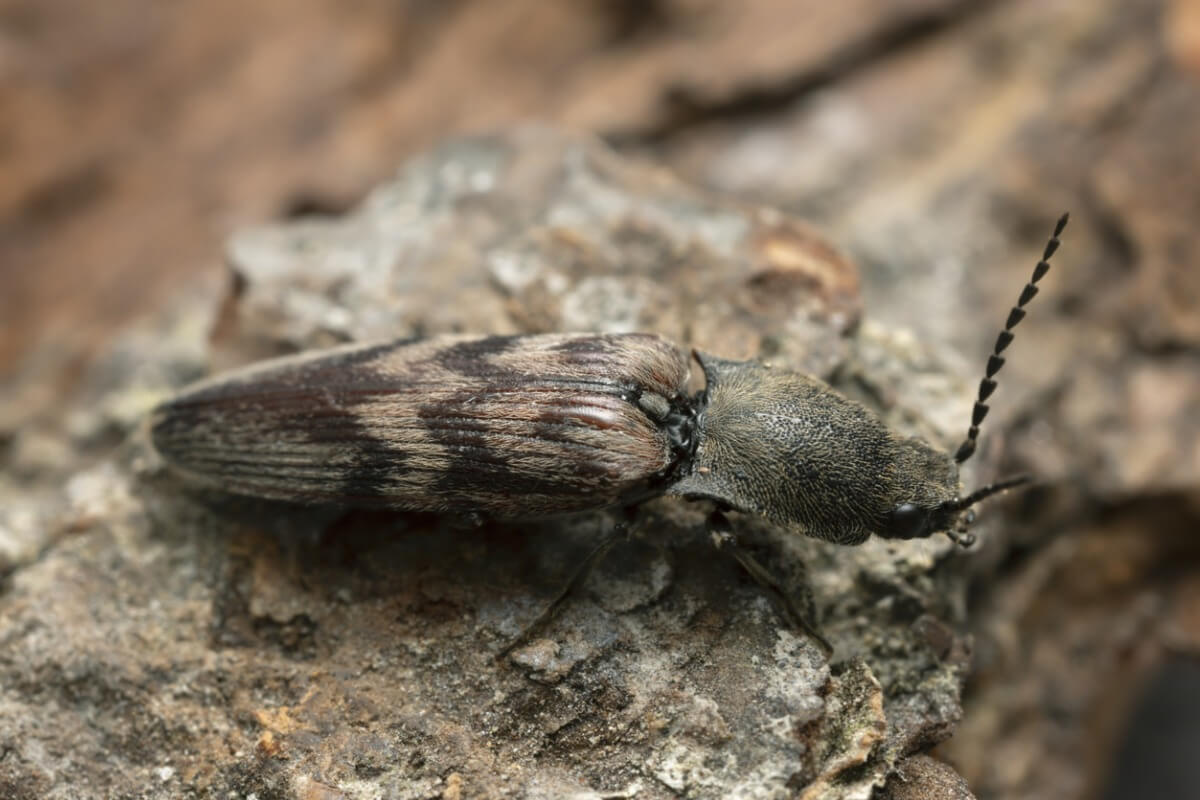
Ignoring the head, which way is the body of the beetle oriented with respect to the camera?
to the viewer's right
